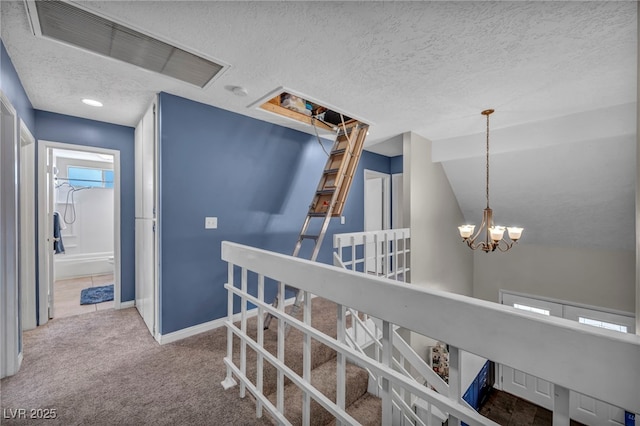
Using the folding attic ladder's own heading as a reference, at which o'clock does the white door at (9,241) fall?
The white door is roughly at 1 o'clock from the folding attic ladder.

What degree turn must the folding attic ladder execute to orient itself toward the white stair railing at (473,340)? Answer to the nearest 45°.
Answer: approximately 45° to its left

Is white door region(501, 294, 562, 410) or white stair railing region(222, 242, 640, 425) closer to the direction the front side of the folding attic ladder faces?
the white stair railing

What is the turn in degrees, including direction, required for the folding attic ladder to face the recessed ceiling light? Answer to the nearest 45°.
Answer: approximately 45° to its right

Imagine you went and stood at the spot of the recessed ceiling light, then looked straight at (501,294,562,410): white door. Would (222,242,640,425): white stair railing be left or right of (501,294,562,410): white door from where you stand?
right

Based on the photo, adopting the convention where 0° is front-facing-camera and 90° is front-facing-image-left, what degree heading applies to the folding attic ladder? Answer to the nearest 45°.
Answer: approximately 45°
